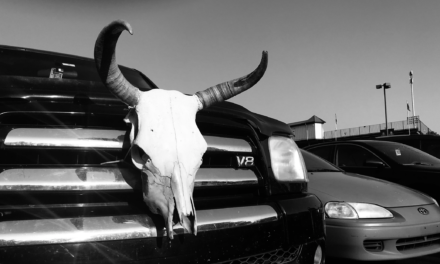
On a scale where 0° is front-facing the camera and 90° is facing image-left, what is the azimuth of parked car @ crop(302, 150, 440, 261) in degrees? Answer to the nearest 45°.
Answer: approximately 315°

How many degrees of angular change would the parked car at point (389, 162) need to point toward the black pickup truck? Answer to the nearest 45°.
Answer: approximately 45° to its right

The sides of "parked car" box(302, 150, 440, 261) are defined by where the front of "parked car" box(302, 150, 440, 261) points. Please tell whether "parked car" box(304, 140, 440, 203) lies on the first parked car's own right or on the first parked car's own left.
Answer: on the first parked car's own left

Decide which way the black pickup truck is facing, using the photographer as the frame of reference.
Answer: facing the viewer and to the right of the viewer

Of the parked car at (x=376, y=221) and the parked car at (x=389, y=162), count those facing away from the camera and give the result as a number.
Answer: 0

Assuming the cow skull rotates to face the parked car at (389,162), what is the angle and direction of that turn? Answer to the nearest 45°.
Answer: approximately 90° to its left

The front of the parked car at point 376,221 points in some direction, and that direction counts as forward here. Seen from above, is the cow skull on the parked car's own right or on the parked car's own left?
on the parked car's own right
